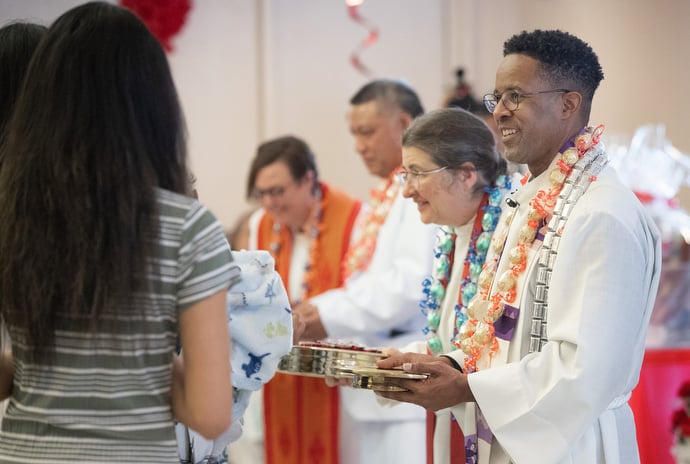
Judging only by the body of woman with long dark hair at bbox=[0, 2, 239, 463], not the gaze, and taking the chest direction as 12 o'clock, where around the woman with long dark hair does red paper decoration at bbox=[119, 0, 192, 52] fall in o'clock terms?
The red paper decoration is roughly at 12 o'clock from the woman with long dark hair.

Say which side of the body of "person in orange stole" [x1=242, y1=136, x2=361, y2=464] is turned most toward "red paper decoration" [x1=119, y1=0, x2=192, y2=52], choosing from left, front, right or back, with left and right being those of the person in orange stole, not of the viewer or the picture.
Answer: right

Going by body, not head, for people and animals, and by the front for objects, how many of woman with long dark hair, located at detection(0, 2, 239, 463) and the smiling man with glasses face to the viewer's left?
1

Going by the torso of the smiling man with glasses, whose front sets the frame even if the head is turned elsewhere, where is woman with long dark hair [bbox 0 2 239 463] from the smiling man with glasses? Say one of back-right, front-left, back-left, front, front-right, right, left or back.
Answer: front-left

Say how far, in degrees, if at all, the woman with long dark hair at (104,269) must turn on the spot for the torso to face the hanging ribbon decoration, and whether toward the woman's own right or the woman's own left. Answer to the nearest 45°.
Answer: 0° — they already face it

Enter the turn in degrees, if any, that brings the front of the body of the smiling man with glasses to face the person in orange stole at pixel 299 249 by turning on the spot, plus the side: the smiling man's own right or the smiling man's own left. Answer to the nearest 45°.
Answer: approximately 45° to the smiling man's own right

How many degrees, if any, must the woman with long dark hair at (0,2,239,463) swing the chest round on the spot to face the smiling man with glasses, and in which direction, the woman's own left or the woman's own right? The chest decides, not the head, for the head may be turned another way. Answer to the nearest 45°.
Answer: approximately 45° to the woman's own right

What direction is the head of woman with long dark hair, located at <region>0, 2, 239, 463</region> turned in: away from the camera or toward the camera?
away from the camera

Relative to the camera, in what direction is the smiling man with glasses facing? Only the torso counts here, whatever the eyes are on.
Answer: to the viewer's left

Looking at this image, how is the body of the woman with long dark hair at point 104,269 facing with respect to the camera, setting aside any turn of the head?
away from the camera

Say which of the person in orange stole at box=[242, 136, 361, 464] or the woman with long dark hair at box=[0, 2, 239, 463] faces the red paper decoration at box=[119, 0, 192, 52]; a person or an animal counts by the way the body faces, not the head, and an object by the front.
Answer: the woman with long dark hair

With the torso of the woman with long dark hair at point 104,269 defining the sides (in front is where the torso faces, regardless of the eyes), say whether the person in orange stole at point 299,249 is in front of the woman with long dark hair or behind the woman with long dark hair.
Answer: in front

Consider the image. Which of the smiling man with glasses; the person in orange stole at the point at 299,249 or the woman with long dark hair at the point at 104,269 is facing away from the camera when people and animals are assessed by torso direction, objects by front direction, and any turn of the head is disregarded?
the woman with long dark hair

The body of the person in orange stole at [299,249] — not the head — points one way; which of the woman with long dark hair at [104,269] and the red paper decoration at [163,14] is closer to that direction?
the woman with long dark hair
